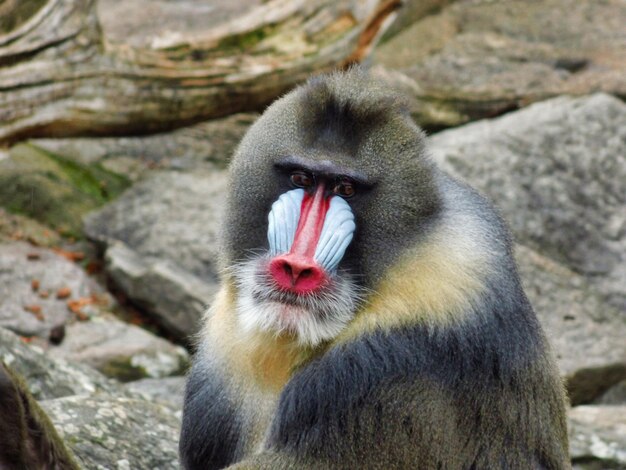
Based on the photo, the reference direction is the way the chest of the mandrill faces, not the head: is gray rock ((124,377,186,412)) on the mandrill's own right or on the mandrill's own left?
on the mandrill's own right

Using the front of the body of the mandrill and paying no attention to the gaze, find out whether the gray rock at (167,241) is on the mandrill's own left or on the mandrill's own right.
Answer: on the mandrill's own right

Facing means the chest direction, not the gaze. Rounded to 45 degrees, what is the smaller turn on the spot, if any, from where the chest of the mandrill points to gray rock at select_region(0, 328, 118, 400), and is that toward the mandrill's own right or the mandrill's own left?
approximately 90° to the mandrill's own right

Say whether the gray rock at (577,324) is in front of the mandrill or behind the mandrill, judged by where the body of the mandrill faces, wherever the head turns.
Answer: behind

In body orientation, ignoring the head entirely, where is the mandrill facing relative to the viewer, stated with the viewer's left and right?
facing the viewer and to the left of the viewer

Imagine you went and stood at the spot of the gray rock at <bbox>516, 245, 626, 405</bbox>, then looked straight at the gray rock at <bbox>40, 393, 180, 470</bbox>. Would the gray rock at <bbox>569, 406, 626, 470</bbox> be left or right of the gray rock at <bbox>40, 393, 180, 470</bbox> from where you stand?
left

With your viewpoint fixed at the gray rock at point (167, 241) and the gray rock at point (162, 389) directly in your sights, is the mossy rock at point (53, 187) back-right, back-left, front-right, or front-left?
back-right
